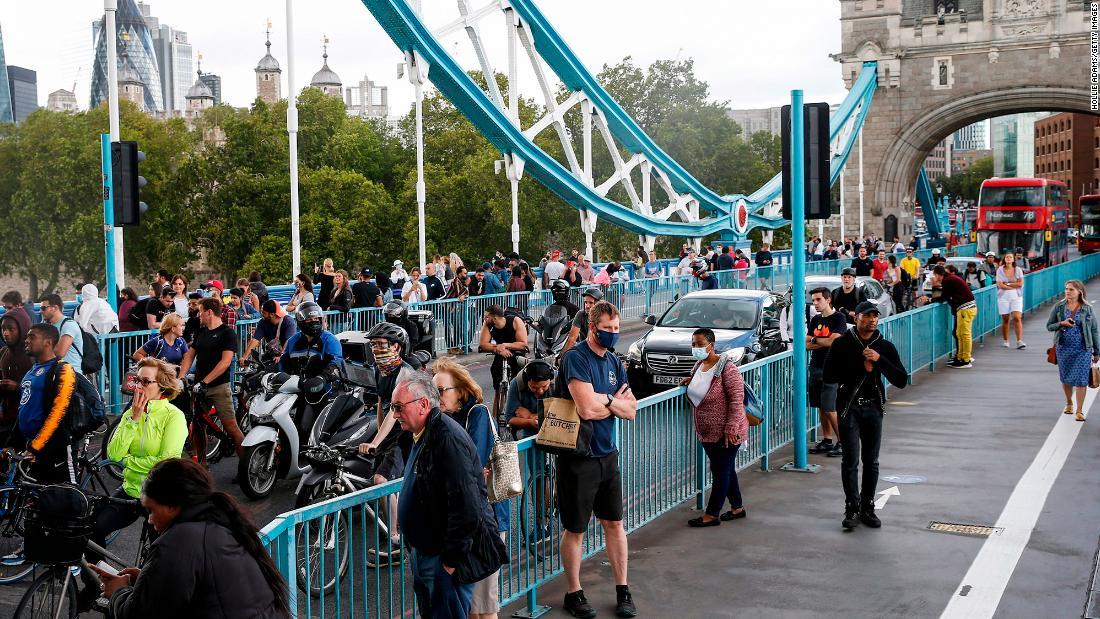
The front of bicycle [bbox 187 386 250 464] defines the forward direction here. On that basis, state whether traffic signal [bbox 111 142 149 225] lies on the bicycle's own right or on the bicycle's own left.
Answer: on the bicycle's own right

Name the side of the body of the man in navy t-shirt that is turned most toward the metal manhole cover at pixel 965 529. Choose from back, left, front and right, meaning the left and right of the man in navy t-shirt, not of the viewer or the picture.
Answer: left

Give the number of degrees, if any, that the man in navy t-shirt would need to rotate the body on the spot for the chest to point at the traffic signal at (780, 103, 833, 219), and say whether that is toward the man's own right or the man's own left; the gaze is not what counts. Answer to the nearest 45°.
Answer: approximately 90° to the man's own left

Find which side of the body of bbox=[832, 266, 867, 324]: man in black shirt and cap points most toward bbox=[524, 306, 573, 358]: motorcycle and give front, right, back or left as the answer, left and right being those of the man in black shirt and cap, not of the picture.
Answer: right

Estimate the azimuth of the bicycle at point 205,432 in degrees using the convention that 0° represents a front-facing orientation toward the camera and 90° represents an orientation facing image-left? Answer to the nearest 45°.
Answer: approximately 45°

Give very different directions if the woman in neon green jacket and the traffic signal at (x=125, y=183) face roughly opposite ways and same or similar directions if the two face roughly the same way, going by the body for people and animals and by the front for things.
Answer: very different directions

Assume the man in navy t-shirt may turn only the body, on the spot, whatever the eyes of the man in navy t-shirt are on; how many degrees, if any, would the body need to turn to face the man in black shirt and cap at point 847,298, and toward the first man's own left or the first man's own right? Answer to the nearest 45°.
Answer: approximately 135° to the first man's own left

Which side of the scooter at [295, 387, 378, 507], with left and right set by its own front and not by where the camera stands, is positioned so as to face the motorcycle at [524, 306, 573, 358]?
back

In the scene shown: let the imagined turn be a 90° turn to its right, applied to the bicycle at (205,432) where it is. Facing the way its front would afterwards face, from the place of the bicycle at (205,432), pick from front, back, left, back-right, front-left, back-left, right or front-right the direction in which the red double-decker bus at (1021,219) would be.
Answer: right

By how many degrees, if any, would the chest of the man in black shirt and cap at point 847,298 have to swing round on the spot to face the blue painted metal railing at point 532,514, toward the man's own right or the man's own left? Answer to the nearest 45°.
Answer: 0° — they already face it

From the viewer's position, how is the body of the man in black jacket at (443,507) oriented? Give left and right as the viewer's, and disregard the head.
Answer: facing to the left of the viewer
